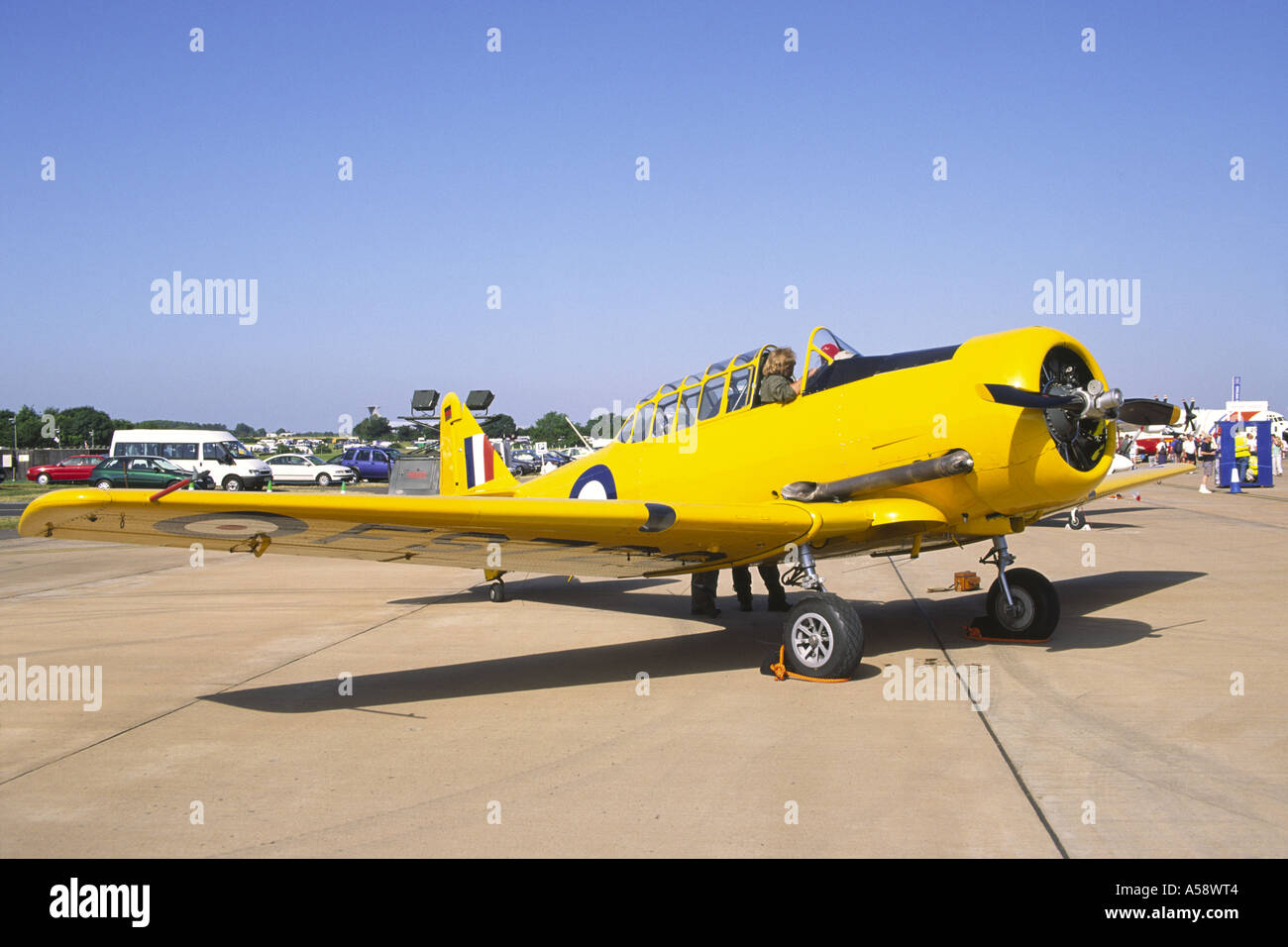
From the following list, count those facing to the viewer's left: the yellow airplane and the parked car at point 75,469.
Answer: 1

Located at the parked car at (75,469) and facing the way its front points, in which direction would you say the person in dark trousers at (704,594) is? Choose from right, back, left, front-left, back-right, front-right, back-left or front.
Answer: left

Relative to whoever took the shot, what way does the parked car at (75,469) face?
facing to the left of the viewer

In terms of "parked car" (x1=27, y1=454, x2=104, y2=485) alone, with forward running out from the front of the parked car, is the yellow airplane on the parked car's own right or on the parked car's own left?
on the parked car's own left

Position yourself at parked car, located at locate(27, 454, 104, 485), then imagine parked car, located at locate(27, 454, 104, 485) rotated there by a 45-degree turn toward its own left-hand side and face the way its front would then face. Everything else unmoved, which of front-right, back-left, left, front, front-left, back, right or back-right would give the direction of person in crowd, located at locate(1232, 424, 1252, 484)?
left

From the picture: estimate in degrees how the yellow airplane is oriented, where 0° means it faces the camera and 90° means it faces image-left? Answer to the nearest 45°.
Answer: approximately 315°

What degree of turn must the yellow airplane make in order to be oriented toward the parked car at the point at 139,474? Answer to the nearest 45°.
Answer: approximately 180°
